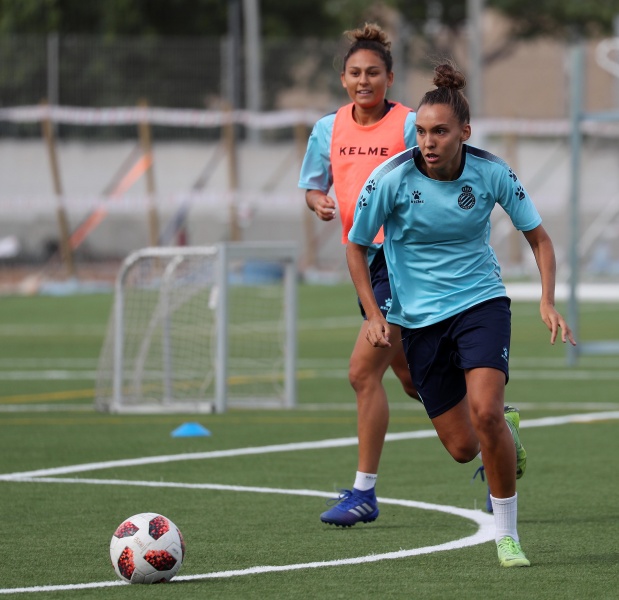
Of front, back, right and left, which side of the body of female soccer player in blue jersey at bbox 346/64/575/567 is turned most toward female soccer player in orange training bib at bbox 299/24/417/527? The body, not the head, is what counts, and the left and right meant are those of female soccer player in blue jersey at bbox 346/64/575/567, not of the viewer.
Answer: back

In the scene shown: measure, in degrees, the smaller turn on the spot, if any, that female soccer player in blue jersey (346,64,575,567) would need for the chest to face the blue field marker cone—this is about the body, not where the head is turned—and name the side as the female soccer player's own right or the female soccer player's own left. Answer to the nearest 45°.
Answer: approximately 135° to the female soccer player's own right

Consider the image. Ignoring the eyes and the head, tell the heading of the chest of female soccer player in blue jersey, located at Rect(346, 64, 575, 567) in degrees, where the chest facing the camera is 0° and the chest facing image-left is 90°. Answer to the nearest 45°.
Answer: approximately 0°

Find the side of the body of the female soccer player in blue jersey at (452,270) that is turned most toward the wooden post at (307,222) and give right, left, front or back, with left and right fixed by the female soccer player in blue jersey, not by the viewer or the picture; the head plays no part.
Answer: back

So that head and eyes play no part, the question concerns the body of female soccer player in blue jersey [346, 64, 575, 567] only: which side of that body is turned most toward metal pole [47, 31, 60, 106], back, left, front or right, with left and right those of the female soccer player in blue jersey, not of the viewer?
back

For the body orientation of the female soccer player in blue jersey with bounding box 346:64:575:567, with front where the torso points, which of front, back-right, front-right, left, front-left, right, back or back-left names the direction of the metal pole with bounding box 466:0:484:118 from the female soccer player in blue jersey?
back

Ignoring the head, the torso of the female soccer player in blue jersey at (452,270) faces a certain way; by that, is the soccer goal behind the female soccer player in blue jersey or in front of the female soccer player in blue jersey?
behind

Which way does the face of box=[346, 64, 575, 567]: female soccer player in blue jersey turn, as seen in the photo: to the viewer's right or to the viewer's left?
to the viewer's left

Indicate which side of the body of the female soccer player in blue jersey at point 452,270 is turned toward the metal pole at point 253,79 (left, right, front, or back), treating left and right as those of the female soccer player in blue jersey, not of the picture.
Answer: back
